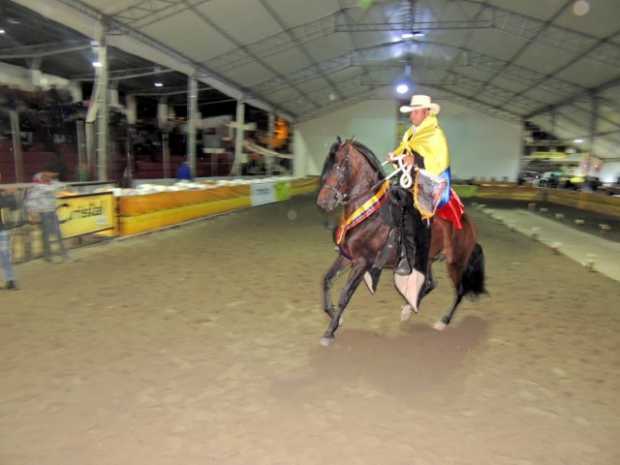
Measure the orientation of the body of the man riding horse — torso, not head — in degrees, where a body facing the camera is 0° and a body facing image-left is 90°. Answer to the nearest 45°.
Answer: approximately 45°

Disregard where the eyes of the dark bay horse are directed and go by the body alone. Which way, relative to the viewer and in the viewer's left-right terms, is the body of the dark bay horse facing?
facing the viewer and to the left of the viewer

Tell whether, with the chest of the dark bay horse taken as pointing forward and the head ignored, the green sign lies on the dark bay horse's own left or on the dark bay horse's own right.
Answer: on the dark bay horse's own right

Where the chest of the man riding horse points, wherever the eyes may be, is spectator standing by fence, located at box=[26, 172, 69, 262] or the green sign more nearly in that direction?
the spectator standing by fence

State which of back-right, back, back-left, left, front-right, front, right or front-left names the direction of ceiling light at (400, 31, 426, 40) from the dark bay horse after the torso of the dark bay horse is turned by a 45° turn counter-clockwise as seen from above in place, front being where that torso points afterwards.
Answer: back

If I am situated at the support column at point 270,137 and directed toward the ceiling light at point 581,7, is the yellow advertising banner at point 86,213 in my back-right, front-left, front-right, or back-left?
front-right

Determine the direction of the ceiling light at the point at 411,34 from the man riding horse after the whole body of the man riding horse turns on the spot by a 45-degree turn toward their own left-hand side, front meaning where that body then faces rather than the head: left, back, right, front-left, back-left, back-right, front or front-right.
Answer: back

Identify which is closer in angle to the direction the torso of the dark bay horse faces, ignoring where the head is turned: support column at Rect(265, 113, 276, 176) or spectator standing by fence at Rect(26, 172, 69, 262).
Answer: the spectator standing by fence

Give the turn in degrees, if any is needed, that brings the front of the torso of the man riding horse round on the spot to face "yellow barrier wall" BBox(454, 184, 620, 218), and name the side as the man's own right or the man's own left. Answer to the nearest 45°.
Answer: approximately 135° to the man's own right

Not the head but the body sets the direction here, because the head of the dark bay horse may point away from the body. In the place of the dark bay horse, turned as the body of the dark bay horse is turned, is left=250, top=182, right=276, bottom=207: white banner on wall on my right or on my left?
on my right

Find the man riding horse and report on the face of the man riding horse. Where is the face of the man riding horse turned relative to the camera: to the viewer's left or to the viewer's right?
to the viewer's left

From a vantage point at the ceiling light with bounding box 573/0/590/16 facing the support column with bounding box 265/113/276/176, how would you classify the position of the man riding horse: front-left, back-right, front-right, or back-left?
back-left

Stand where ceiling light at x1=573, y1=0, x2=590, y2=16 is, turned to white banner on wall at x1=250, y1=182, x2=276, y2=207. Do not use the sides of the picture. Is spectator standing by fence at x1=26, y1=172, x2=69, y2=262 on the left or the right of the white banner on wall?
left
